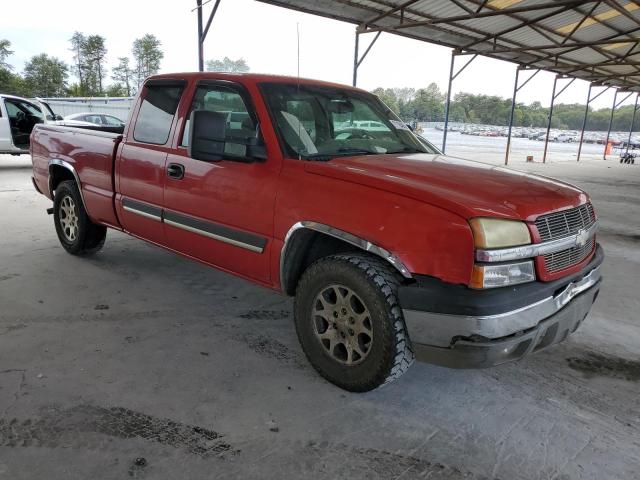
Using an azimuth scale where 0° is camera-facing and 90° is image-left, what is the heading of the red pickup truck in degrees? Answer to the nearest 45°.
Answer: approximately 315°

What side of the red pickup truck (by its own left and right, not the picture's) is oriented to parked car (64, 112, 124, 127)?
back

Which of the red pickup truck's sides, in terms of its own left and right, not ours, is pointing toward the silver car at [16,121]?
back

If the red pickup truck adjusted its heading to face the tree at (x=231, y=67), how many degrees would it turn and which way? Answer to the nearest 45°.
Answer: approximately 180°
